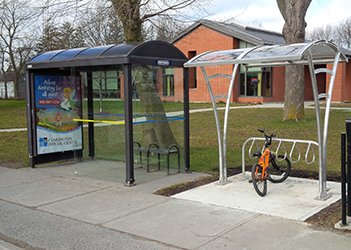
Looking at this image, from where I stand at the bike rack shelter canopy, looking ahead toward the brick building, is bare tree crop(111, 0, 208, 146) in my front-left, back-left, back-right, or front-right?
front-left

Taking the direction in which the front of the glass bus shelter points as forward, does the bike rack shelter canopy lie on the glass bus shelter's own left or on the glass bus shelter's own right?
on the glass bus shelter's own left

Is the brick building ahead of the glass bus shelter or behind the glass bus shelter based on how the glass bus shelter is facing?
behind

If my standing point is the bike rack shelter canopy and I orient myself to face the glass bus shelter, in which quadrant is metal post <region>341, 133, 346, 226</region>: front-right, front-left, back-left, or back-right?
back-left

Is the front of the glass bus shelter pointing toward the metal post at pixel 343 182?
no

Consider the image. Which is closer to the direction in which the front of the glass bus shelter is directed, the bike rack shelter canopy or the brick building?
the bike rack shelter canopy
